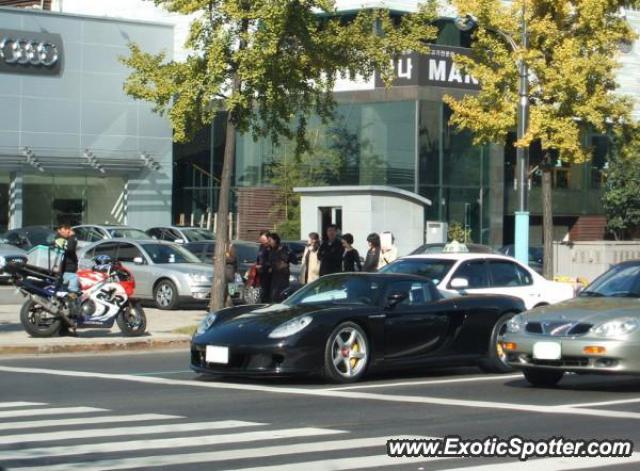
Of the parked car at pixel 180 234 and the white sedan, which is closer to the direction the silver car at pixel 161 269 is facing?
the white sedan

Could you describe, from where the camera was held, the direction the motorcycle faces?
facing to the right of the viewer

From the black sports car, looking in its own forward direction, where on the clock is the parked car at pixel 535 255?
The parked car is roughly at 5 o'clock from the black sports car.

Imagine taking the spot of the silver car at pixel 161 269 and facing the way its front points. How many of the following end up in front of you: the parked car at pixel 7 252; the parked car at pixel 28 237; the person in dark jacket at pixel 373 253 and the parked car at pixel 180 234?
1

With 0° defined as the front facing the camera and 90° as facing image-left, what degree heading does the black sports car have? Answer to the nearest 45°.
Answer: approximately 45°

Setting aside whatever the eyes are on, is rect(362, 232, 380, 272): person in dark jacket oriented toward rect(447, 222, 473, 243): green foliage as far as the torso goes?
no

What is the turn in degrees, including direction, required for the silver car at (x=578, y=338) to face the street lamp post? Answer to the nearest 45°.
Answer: approximately 135° to its right

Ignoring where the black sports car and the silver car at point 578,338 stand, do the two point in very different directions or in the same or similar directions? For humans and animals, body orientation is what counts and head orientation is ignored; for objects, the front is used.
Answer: same or similar directions

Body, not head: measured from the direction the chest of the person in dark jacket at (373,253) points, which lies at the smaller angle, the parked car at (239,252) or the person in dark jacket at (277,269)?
the person in dark jacket

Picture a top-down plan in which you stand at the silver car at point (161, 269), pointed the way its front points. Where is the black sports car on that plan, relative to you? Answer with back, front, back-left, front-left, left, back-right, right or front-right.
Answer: front-right
